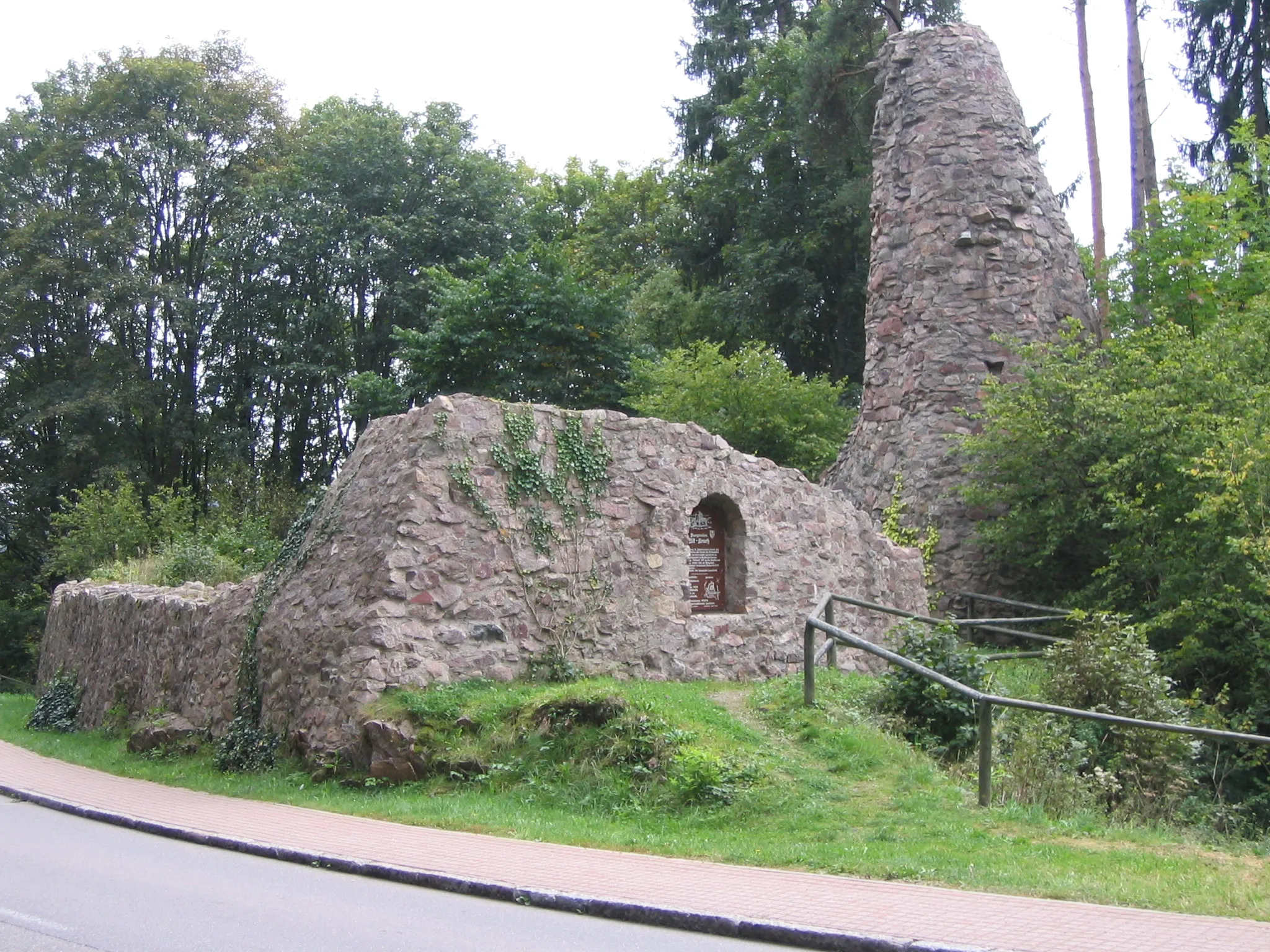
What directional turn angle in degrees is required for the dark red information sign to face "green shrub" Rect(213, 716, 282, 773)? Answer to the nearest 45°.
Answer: approximately 90° to its right

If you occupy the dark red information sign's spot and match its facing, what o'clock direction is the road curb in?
The road curb is roughly at 12 o'clock from the dark red information sign.

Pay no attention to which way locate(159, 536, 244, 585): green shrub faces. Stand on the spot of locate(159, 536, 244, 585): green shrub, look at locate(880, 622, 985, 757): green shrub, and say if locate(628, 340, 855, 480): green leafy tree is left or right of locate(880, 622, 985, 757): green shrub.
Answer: left

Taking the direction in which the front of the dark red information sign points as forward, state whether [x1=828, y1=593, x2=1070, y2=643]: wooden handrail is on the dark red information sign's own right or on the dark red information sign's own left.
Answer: on the dark red information sign's own left

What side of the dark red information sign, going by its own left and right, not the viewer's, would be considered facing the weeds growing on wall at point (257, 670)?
right

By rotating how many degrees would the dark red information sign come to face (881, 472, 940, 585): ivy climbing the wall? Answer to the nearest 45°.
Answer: approximately 135° to its left

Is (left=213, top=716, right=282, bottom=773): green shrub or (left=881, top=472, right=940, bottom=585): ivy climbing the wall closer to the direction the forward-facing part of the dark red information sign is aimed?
the green shrub

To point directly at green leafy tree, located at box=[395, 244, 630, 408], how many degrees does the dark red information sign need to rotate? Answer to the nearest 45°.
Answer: approximately 180°

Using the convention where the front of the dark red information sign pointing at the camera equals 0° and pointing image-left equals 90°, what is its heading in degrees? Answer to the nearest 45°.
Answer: approximately 0°

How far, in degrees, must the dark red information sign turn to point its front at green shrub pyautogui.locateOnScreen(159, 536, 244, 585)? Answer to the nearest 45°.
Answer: approximately 135° to its right

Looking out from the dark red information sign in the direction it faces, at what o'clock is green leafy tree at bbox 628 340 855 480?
The green leafy tree is roughly at 6 o'clock from the dark red information sign.
